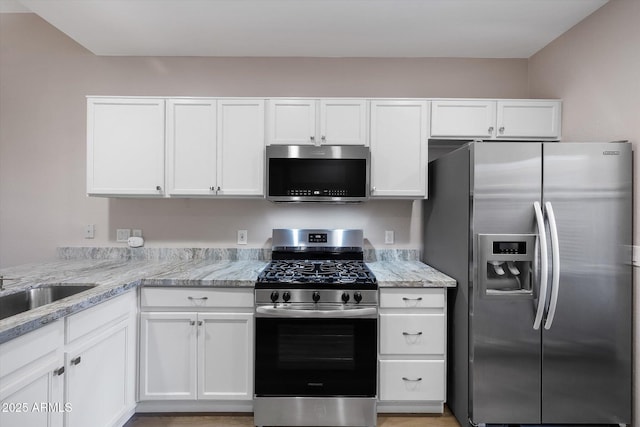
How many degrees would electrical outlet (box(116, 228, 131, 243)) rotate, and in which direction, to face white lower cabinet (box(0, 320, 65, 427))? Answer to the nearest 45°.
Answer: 0° — it already faces it

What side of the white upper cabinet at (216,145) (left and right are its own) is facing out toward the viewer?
front

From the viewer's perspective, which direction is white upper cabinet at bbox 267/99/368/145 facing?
toward the camera

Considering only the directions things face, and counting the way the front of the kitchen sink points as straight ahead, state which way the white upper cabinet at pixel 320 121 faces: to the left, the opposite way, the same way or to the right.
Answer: to the right

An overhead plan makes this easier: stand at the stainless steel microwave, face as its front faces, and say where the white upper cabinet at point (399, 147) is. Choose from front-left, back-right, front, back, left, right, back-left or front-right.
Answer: left

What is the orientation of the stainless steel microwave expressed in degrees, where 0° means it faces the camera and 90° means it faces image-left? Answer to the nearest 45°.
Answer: approximately 0°

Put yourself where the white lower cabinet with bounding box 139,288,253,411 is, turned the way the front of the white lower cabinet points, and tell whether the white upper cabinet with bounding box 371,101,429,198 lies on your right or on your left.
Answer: on your left

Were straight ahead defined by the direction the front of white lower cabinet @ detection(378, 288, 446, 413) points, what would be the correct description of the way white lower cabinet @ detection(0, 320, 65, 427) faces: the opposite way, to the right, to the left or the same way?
to the left

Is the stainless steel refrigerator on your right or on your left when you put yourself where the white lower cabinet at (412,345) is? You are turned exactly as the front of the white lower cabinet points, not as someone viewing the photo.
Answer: on your left

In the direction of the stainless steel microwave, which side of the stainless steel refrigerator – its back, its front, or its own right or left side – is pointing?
right

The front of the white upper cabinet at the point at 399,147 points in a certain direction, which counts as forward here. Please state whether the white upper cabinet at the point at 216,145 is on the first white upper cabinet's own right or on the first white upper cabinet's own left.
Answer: on the first white upper cabinet's own right

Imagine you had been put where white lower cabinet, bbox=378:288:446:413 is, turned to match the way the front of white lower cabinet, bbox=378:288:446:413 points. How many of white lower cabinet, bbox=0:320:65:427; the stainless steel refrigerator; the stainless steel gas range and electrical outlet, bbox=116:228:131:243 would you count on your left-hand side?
1

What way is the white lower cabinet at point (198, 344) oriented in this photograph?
toward the camera

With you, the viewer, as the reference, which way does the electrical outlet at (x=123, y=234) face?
facing the viewer
